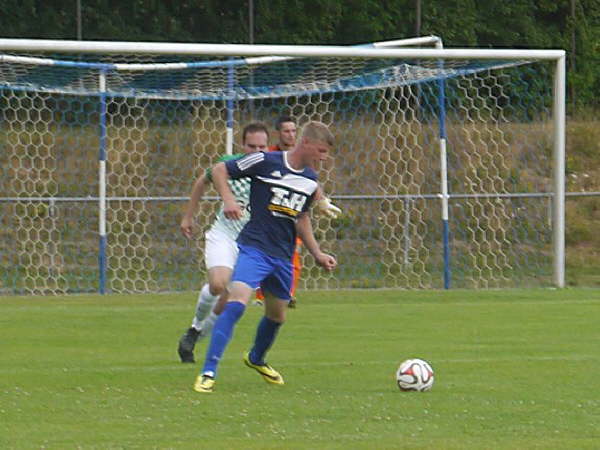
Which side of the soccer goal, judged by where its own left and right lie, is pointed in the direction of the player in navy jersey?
front

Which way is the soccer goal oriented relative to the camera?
toward the camera

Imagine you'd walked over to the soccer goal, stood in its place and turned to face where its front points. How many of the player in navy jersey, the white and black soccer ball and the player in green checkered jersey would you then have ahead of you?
3

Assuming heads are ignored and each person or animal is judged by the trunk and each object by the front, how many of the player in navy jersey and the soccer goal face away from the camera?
0

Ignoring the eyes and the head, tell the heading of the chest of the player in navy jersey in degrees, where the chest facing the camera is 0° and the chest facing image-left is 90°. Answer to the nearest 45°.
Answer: approximately 315°

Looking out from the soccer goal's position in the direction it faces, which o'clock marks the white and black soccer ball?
The white and black soccer ball is roughly at 12 o'clock from the soccer goal.

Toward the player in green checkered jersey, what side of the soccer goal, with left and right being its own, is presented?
front
